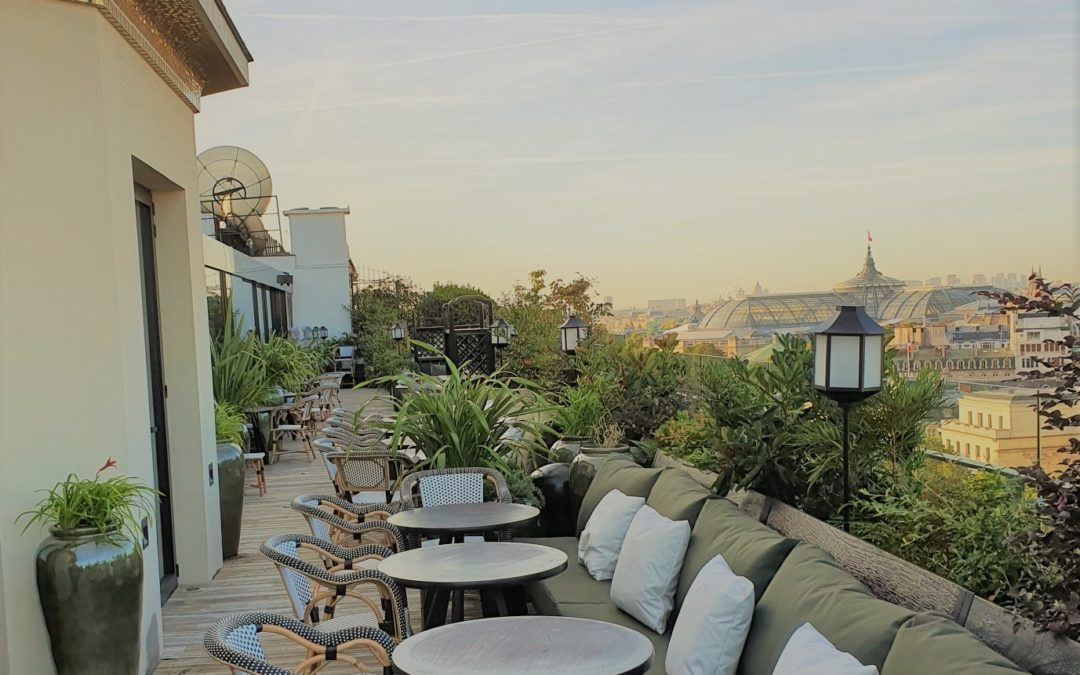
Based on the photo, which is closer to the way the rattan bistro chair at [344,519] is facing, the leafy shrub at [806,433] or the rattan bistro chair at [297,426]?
the leafy shrub

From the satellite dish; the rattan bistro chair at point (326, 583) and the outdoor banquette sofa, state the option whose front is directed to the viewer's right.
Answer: the rattan bistro chair

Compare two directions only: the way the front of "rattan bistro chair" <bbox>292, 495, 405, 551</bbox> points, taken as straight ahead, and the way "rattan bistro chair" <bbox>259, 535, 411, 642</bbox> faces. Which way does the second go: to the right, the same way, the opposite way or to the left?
the same way

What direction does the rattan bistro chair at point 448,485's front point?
toward the camera

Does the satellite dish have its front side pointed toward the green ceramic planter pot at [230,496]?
no

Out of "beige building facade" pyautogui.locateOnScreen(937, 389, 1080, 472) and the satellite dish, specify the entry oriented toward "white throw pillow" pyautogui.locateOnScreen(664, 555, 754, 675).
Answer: the beige building facade

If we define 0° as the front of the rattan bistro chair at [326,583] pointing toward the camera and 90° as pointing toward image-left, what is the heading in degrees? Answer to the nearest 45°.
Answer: approximately 270°

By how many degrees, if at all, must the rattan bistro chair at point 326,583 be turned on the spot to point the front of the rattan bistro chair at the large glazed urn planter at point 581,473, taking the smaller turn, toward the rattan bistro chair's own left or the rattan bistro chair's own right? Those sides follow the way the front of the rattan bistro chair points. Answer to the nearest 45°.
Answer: approximately 45° to the rattan bistro chair's own left

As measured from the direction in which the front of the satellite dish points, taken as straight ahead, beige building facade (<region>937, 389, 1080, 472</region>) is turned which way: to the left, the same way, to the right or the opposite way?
to the left

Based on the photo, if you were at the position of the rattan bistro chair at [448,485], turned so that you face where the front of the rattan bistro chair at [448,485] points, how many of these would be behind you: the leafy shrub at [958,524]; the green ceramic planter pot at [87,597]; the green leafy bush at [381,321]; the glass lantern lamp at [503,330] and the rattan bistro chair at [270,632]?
2

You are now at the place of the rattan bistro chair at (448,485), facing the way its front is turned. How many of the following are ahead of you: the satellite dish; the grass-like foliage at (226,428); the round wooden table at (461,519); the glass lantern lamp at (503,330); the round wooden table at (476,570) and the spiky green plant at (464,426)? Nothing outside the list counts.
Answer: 2

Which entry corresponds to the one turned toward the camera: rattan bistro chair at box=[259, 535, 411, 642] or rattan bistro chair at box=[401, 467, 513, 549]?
rattan bistro chair at box=[401, 467, 513, 549]
